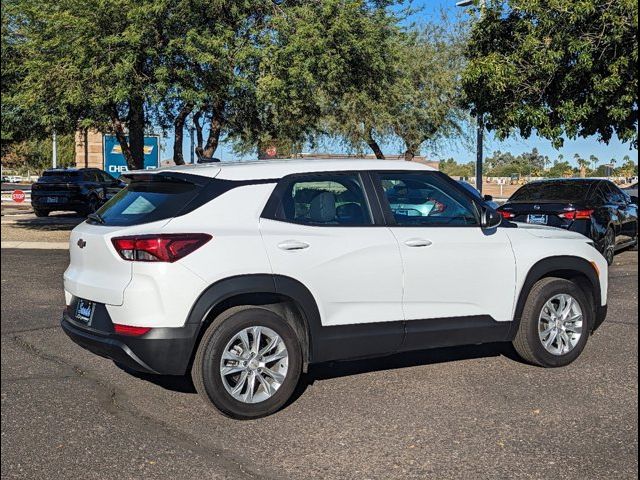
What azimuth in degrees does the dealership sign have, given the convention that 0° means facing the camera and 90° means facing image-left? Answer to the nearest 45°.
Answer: approximately 0°

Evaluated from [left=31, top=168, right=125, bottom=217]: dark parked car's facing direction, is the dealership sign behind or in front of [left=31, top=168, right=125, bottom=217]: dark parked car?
in front

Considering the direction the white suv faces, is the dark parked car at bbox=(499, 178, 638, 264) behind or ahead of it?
ahead

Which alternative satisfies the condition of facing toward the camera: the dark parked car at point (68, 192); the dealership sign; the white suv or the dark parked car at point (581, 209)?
the dealership sign

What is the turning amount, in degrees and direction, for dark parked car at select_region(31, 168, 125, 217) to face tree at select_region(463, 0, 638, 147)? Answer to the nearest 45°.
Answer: approximately 90° to its right

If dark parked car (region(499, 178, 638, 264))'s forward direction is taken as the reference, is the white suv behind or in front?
behind

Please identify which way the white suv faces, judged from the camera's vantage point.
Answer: facing away from the viewer and to the right of the viewer

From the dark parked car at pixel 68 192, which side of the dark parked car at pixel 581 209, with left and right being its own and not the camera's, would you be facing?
left

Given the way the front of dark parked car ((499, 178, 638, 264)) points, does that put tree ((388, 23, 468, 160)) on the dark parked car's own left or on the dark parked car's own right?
on the dark parked car's own left

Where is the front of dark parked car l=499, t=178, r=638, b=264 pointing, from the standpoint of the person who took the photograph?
facing away from the viewer and to the right of the viewer

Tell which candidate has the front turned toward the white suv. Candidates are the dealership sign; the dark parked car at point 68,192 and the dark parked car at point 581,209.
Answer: the dealership sign
